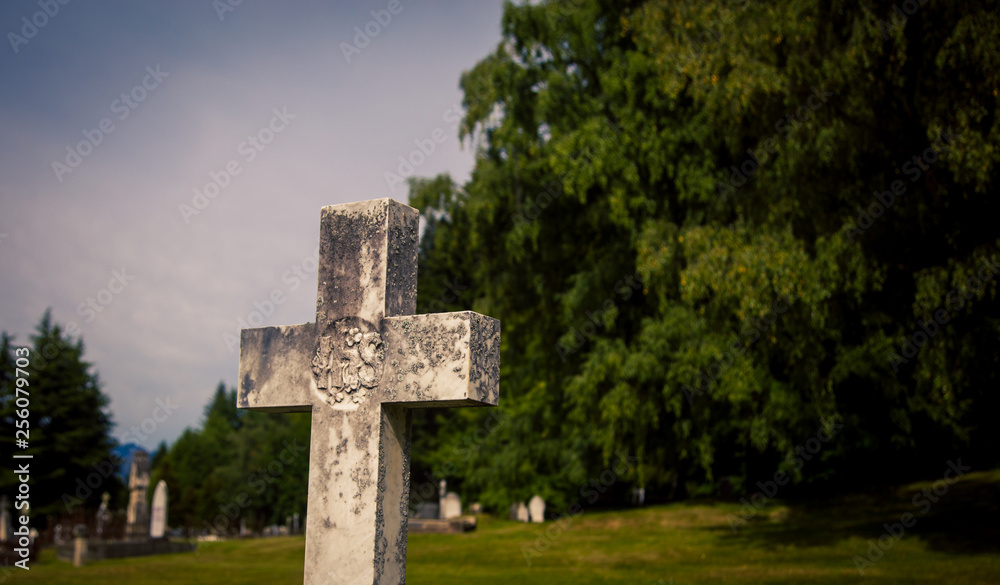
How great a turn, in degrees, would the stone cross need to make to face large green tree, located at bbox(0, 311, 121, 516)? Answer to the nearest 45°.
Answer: approximately 135° to its right

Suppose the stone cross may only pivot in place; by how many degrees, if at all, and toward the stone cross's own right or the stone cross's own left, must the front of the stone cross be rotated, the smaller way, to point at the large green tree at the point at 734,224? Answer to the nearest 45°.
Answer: approximately 180°

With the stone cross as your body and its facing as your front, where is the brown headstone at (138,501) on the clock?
The brown headstone is roughly at 4 o'clock from the stone cross.

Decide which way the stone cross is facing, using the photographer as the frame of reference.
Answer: facing the viewer and to the left of the viewer

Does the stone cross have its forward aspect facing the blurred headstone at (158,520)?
no

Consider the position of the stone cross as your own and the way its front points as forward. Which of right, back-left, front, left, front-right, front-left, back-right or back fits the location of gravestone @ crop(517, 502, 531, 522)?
back-right

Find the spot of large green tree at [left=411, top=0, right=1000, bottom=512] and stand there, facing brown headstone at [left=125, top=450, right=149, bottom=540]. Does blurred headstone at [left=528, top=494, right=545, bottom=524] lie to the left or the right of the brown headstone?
right
